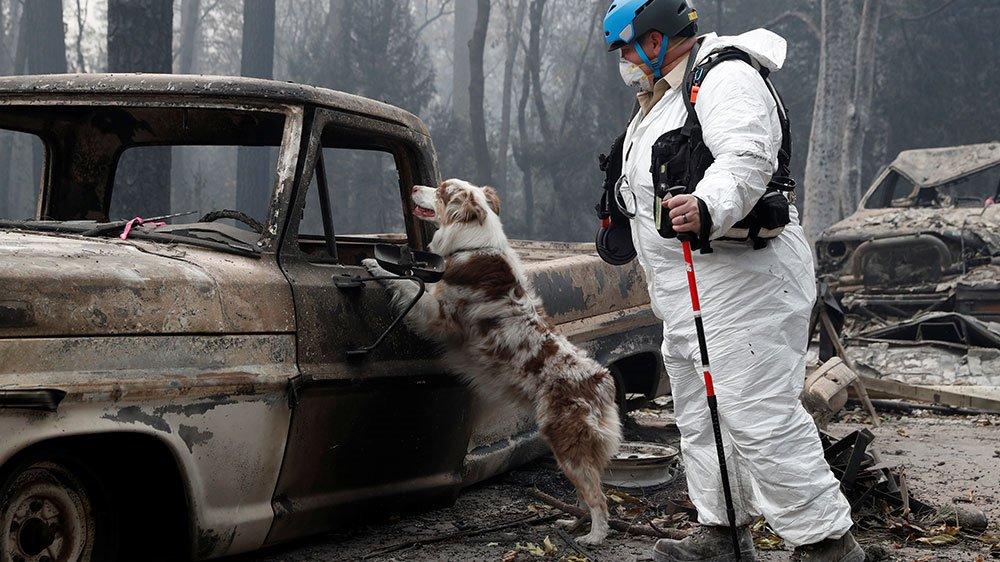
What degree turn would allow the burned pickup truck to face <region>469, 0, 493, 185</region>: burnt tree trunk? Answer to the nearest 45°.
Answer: approximately 135° to its right

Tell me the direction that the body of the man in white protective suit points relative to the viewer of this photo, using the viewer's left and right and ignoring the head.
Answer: facing to the left of the viewer

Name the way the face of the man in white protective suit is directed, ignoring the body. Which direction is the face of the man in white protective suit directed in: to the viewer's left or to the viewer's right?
to the viewer's left

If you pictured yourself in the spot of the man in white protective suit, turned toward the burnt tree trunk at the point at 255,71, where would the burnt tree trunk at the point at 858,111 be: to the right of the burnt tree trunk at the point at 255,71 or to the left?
right

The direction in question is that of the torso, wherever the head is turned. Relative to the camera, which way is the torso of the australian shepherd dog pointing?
to the viewer's left

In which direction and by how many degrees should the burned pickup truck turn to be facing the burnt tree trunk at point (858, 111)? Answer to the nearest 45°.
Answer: approximately 180°

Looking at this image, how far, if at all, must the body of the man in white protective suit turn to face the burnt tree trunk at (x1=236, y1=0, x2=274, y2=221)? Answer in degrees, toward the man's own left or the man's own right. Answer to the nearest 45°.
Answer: approximately 45° to the man's own right

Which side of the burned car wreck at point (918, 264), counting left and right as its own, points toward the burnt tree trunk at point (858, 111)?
back

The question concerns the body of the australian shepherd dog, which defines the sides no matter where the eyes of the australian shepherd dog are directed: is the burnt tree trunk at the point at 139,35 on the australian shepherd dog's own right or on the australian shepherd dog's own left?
on the australian shepherd dog's own right

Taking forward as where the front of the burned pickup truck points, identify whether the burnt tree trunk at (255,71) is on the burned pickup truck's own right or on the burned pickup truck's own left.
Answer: on the burned pickup truck's own right
